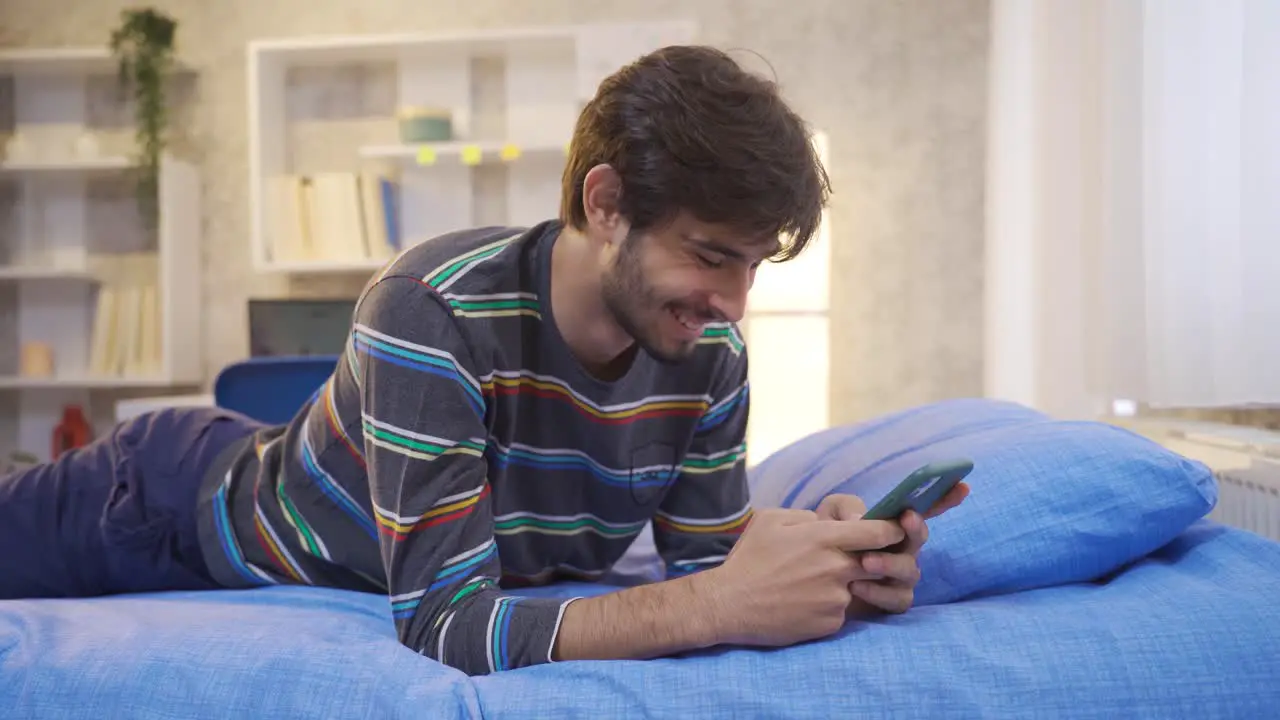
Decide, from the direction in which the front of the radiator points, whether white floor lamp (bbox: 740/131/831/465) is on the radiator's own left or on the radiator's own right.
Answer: on the radiator's own right

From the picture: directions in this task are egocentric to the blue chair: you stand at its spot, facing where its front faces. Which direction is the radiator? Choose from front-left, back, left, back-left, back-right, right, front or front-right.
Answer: back-right

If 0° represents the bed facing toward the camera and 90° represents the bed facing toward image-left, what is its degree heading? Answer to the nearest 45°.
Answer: approximately 90°

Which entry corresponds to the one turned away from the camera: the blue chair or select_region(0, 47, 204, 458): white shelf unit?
the blue chair

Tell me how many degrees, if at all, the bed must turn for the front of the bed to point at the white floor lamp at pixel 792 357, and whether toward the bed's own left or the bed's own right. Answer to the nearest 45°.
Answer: approximately 90° to the bed's own right

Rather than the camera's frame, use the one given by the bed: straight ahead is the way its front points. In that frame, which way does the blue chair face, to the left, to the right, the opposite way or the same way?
to the right

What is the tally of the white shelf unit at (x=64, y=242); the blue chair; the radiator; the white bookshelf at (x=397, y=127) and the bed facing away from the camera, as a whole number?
1

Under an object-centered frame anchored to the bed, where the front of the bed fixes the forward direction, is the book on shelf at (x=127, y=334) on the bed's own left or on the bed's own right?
on the bed's own right

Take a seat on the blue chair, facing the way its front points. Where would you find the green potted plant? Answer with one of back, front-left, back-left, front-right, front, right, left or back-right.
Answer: front

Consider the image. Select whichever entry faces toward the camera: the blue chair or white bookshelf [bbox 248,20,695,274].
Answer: the white bookshelf

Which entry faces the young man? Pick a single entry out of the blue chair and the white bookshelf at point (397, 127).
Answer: the white bookshelf

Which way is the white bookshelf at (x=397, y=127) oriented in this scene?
toward the camera

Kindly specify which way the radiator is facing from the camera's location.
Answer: facing the viewer and to the left of the viewer

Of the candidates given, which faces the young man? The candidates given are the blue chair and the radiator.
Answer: the radiator

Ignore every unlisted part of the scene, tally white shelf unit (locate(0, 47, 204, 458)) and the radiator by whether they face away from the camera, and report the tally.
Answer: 0

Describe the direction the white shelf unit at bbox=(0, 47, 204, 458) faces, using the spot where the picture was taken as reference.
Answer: facing the viewer

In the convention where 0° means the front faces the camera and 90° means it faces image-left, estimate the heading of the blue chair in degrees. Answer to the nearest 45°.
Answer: approximately 180°
